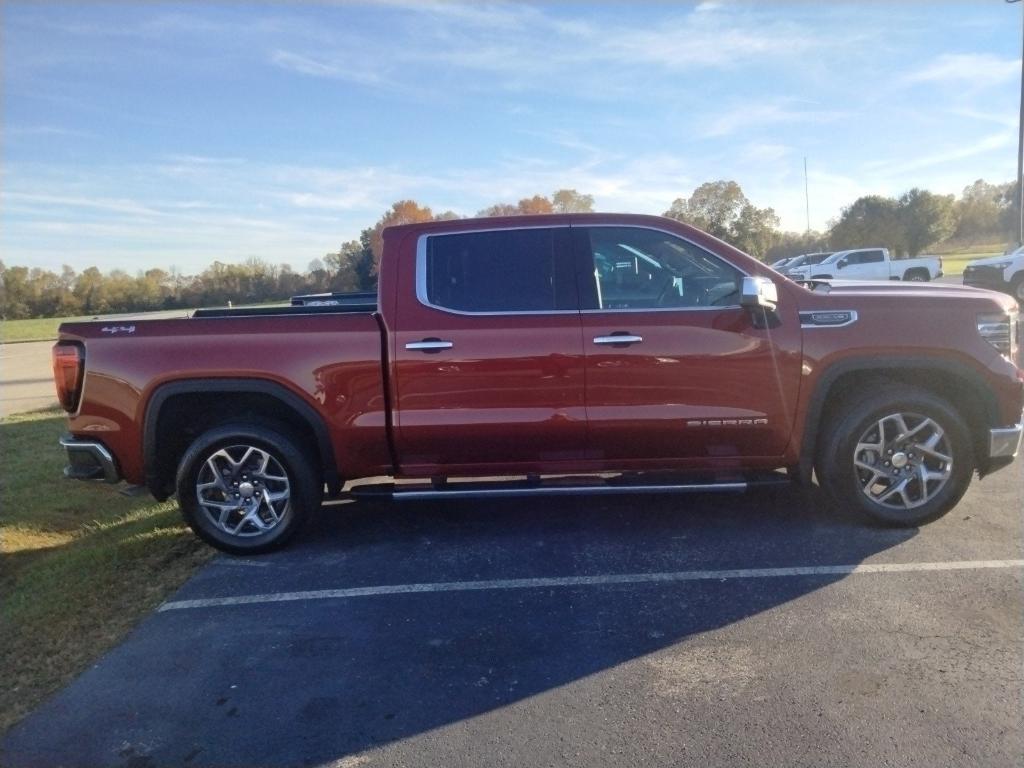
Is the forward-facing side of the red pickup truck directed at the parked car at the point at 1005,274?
no

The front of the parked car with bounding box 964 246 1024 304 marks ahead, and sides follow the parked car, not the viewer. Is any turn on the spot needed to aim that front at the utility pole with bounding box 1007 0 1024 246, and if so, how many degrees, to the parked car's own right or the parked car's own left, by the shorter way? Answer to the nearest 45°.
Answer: approximately 135° to the parked car's own right

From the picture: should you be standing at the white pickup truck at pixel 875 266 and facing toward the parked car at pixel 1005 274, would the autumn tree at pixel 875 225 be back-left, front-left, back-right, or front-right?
back-left

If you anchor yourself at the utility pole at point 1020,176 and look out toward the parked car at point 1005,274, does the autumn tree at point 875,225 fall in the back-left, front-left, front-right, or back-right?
back-right

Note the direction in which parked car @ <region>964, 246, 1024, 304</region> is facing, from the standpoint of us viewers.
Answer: facing the viewer and to the left of the viewer

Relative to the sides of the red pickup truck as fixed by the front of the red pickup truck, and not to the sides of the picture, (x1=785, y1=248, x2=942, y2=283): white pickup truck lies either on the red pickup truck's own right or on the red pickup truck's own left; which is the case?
on the red pickup truck's own left

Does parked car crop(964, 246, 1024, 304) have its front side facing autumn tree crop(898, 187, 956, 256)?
no

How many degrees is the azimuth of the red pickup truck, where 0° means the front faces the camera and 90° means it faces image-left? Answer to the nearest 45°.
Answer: approximately 270°

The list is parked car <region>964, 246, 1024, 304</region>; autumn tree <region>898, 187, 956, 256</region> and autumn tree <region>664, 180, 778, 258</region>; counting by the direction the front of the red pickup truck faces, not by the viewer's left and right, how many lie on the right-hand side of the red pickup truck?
0

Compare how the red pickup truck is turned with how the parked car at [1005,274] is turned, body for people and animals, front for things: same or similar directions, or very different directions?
very different directions

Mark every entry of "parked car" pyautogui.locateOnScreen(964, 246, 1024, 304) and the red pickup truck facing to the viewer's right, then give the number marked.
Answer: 1

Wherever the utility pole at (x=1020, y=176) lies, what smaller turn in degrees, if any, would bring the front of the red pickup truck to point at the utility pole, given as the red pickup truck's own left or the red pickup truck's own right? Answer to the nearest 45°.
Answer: approximately 45° to the red pickup truck's own left

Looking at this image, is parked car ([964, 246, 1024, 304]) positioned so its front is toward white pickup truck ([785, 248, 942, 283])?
no
